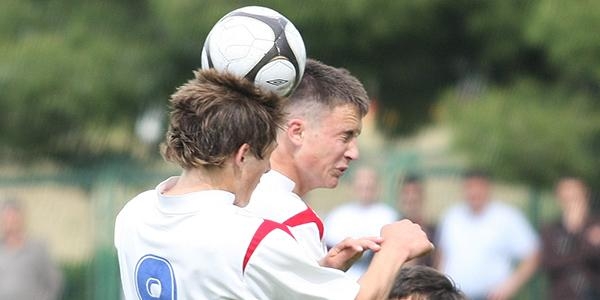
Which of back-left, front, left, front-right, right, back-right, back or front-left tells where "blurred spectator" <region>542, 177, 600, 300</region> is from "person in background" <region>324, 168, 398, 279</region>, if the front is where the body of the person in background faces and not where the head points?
left

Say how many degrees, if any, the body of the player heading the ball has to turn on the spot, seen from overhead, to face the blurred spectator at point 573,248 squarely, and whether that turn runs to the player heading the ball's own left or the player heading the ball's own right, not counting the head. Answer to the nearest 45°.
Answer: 0° — they already face them

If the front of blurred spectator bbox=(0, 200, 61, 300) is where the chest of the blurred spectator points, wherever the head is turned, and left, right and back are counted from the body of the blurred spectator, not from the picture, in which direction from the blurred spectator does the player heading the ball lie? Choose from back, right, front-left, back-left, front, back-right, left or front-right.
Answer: front

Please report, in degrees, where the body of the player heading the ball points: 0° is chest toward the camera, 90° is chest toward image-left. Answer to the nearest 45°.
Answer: approximately 225°

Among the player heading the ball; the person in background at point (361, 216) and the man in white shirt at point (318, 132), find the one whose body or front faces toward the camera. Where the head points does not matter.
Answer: the person in background

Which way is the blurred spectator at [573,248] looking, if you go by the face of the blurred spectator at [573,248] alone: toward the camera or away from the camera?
toward the camera

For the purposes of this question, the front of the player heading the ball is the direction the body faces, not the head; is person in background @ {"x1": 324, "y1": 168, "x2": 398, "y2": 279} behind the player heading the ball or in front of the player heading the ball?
in front

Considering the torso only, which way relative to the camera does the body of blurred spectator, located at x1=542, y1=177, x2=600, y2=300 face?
toward the camera

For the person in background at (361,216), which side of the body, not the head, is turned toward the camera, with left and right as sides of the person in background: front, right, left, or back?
front
